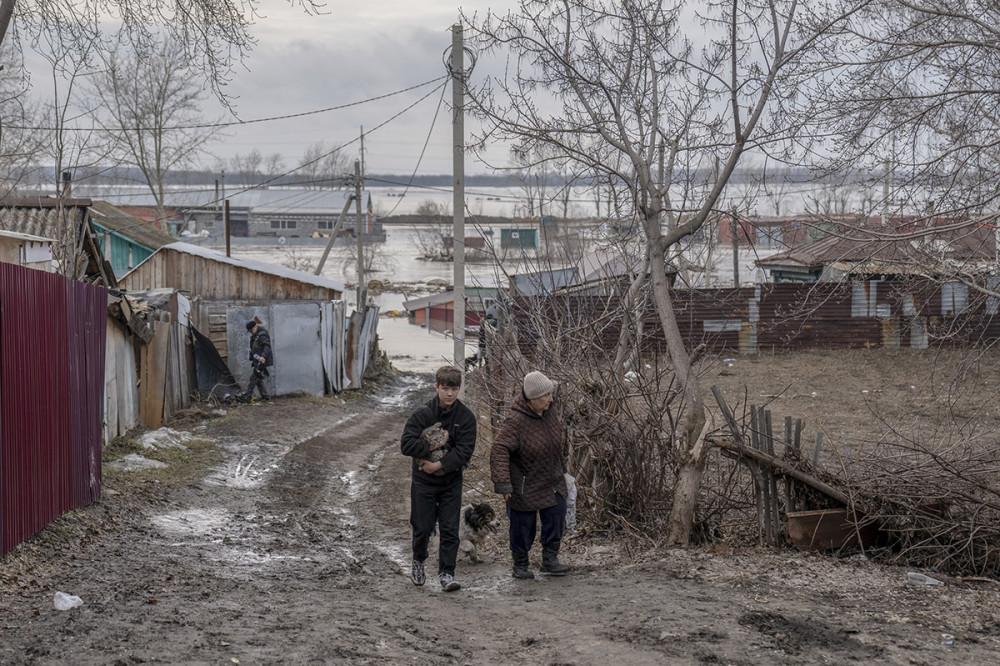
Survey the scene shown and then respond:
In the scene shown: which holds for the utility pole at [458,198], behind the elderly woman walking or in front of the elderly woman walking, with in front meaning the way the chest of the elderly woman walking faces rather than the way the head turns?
behind

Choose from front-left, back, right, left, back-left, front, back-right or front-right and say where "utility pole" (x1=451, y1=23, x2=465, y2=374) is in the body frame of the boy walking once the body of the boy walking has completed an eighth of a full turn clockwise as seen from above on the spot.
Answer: back-right

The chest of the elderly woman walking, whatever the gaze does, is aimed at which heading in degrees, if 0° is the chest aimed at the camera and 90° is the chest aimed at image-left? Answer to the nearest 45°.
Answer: approximately 315°

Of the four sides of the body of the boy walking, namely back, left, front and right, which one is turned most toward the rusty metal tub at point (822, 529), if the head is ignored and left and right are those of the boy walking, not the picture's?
left
